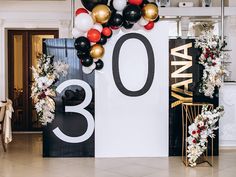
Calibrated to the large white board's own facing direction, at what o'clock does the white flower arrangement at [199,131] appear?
The white flower arrangement is roughly at 10 o'clock from the large white board.

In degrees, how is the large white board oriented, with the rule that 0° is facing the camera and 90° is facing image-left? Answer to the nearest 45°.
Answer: approximately 0°

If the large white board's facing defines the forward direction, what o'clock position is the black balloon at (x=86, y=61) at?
The black balloon is roughly at 2 o'clock from the large white board.

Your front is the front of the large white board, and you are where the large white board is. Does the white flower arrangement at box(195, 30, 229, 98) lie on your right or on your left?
on your left

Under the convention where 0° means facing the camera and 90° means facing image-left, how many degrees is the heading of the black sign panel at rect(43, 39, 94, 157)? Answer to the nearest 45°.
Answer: approximately 0°

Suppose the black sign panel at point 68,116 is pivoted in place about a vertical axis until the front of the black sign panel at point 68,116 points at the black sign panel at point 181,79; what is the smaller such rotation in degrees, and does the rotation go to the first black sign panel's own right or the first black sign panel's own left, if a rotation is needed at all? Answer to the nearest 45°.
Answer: approximately 90° to the first black sign panel's own left

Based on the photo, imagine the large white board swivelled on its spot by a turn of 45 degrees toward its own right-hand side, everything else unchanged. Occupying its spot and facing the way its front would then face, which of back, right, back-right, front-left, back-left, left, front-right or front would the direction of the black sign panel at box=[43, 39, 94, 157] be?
front-right
